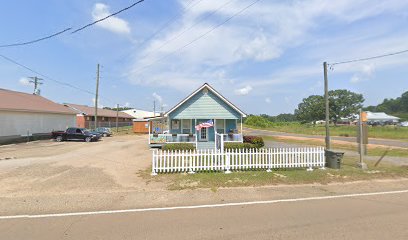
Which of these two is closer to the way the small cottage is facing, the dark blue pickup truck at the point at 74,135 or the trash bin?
the trash bin

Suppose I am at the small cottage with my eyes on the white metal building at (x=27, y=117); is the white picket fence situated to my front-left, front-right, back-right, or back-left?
back-left

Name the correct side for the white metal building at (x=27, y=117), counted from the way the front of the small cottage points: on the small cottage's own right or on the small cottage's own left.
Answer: on the small cottage's own right

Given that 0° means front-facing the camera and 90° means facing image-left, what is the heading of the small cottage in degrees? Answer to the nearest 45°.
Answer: approximately 0°

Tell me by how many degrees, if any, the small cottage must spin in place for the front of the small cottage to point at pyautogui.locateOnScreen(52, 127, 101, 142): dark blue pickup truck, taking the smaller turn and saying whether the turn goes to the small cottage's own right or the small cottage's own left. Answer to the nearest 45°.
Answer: approximately 135° to the small cottage's own right

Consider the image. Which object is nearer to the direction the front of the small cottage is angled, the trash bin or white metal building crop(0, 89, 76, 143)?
the trash bin

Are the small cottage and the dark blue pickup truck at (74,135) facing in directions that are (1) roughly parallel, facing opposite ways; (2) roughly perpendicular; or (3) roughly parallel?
roughly perpendicular
